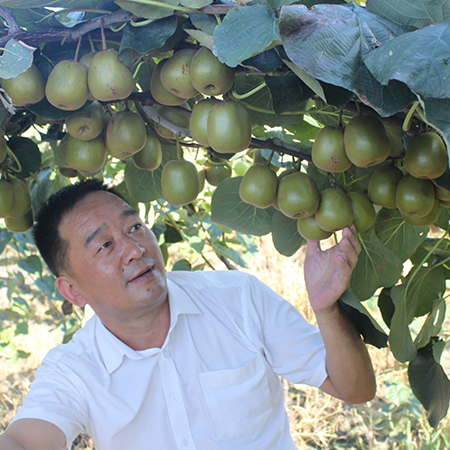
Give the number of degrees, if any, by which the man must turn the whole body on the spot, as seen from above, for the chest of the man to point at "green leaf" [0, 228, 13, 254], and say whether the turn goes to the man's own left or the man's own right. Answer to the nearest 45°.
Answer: approximately 135° to the man's own right

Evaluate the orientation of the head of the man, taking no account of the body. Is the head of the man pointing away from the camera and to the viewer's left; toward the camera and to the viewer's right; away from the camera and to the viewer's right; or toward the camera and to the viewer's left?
toward the camera and to the viewer's right

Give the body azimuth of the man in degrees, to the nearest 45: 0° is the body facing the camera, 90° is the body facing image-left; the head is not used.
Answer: approximately 0°
